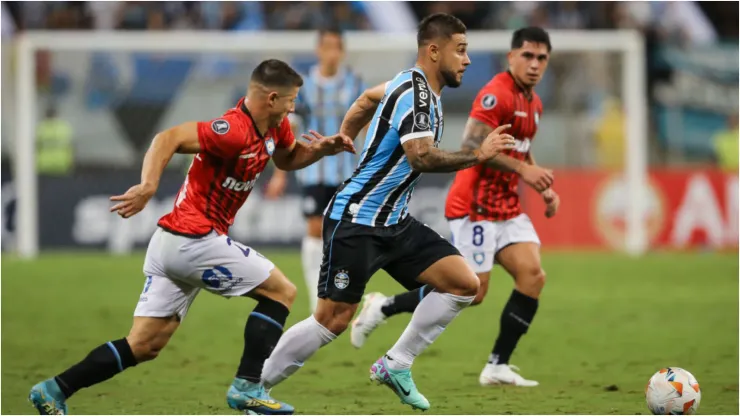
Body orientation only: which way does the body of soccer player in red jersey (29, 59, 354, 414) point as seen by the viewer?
to the viewer's right

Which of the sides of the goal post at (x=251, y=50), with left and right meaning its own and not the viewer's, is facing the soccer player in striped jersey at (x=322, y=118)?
front

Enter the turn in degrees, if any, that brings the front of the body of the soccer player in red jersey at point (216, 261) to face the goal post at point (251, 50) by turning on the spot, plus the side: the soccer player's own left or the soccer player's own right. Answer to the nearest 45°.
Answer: approximately 90° to the soccer player's own left

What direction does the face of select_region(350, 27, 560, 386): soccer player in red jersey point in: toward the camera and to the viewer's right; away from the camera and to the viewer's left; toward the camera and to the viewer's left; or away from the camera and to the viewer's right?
toward the camera and to the viewer's right

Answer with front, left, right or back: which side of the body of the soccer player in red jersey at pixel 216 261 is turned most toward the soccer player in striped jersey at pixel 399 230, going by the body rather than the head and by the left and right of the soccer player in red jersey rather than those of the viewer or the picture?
front

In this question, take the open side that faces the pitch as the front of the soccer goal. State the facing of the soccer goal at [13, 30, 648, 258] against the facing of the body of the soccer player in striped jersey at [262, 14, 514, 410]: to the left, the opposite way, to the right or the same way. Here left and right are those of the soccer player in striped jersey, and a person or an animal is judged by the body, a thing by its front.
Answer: to the right

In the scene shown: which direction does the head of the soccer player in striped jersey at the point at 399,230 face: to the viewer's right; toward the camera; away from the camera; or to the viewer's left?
to the viewer's right

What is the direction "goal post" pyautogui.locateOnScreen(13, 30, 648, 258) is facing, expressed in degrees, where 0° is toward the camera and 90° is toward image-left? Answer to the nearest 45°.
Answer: approximately 0°

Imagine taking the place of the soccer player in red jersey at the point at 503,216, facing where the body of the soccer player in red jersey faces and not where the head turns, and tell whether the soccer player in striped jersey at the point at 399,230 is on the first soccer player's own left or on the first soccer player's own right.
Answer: on the first soccer player's own right

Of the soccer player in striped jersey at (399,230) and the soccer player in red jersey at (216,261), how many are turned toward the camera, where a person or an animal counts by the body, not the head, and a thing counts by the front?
0

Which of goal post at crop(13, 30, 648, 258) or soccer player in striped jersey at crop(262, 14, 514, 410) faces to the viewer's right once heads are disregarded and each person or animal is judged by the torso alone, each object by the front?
the soccer player in striped jersey

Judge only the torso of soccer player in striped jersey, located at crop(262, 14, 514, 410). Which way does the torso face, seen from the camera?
to the viewer's right

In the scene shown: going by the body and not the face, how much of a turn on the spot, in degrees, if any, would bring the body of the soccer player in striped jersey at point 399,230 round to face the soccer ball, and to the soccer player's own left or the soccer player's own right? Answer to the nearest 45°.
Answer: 0° — they already face it
